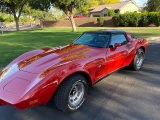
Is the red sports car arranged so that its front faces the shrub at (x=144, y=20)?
no

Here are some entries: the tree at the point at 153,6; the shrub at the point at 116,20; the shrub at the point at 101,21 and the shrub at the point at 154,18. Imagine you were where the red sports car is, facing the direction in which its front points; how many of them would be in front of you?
0

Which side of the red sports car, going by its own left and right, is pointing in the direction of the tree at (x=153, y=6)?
back

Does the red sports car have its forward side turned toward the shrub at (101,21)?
no

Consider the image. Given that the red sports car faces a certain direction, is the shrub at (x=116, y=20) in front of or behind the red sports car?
behind

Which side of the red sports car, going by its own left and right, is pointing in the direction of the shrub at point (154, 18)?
back

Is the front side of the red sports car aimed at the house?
no

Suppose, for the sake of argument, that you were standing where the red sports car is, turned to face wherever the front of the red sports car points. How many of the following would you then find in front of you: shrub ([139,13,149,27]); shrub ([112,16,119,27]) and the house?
0

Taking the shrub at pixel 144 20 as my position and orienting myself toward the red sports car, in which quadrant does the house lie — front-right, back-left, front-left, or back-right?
back-right

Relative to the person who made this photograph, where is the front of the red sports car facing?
facing the viewer and to the left of the viewer
